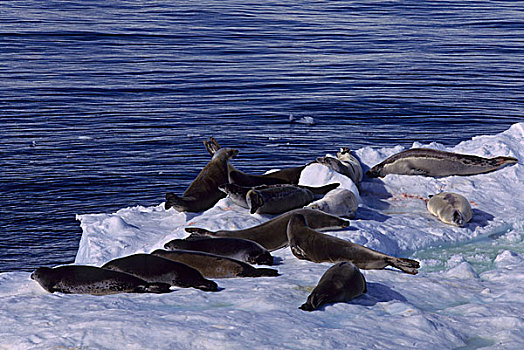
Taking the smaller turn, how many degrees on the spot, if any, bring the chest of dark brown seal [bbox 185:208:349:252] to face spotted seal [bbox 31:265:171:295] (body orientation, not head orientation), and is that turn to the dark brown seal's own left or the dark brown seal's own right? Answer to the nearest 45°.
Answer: approximately 135° to the dark brown seal's own right

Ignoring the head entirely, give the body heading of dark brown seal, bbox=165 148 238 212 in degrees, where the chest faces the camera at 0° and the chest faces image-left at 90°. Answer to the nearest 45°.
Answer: approximately 270°

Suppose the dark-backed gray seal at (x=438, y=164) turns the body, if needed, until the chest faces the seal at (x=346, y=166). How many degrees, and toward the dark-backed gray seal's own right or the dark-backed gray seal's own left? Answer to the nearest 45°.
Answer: approximately 45° to the dark-backed gray seal's own left

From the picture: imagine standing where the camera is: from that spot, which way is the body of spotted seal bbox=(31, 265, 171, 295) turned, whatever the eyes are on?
to the viewer's left
